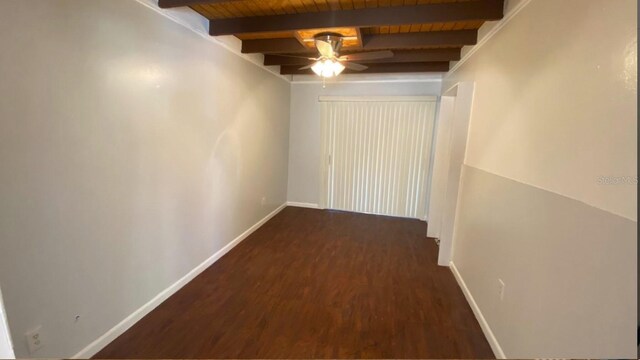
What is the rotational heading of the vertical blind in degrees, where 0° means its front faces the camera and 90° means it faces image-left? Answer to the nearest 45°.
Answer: approximately 0°

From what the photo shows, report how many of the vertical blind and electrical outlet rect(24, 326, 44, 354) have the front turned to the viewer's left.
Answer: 0

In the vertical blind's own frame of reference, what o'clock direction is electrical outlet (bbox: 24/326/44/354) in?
The electrical outlet is roughly at 1 o'clock from the vertical blind.

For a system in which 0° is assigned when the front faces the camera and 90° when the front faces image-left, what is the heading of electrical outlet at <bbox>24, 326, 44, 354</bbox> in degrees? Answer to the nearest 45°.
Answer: approximately 315°

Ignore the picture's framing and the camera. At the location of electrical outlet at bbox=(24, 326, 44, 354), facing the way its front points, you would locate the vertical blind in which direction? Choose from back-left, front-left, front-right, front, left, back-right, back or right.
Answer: front-left

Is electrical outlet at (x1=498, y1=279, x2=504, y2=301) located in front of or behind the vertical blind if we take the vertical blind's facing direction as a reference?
in front

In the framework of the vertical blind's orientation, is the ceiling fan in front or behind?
in front

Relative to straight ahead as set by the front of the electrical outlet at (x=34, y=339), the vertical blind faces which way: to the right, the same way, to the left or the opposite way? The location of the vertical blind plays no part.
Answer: to the right
